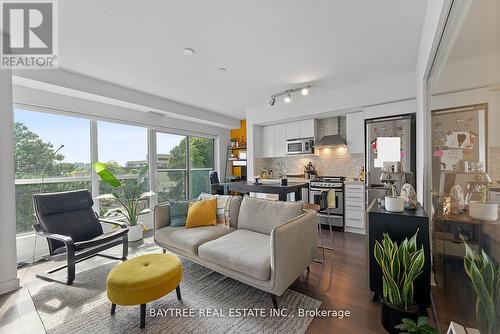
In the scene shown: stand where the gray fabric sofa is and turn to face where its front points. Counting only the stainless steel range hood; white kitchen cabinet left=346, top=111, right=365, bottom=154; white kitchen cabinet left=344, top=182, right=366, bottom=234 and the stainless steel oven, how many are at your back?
4

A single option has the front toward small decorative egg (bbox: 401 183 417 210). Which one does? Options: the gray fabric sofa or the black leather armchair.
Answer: the black leather armchair

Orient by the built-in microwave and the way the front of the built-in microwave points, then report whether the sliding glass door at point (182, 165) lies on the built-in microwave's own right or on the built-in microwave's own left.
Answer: on the built-in microwave's own right

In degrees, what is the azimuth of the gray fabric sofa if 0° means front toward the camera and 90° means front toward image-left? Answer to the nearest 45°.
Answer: approximately 45°

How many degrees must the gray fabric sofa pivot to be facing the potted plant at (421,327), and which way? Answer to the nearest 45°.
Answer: approximately 90° to its left

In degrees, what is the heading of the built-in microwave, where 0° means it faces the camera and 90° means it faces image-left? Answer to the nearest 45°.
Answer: approximately 0°

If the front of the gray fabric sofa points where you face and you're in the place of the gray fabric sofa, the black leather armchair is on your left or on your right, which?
on your right
